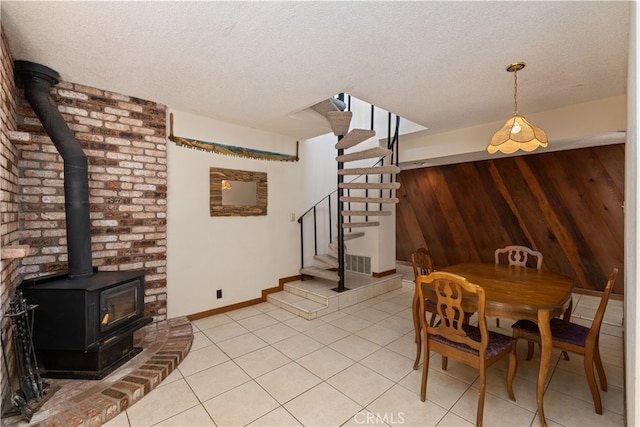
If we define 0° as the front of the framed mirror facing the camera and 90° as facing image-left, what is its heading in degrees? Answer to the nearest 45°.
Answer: approximately 315°

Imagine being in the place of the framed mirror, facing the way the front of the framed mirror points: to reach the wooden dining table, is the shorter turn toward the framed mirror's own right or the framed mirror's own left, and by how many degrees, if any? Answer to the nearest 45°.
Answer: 0° — it already faces it

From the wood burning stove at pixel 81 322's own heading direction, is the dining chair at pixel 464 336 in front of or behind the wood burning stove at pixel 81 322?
in front

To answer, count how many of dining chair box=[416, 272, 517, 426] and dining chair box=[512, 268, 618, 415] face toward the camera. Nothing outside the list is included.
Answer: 0

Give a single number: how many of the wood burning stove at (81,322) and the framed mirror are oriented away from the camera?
0

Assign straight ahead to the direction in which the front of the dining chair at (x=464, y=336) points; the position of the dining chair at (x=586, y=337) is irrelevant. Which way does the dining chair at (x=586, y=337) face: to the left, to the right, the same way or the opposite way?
to the left

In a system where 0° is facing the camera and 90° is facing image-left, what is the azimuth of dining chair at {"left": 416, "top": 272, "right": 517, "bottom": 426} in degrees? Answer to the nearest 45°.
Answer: approximately 225°

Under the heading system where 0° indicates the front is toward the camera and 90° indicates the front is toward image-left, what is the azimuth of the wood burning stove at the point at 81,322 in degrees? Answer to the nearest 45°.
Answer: approximately 315°

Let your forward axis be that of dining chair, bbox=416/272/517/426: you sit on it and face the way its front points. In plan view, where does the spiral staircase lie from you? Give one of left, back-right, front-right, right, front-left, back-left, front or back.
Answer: left

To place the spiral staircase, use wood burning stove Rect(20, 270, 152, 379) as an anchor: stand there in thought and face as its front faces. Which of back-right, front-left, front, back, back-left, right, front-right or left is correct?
front-left

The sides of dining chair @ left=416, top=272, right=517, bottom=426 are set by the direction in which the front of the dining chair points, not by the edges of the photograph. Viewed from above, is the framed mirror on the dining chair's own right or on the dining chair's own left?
on the dining chair's own left
